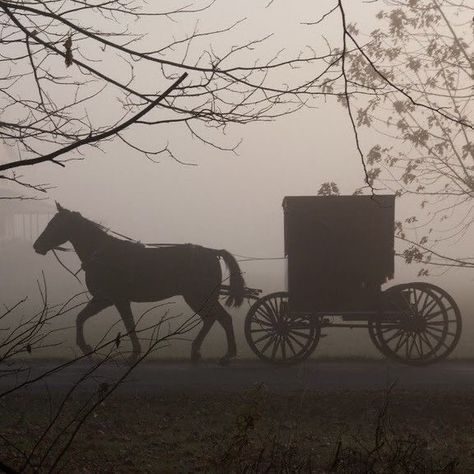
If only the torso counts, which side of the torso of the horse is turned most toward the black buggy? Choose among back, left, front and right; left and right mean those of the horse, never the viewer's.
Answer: back

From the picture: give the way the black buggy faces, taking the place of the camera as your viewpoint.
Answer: facing to the left of the viewer

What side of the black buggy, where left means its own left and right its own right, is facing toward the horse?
front

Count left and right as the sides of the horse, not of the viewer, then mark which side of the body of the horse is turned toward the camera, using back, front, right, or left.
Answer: left

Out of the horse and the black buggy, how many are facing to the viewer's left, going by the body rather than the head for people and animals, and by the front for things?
2
